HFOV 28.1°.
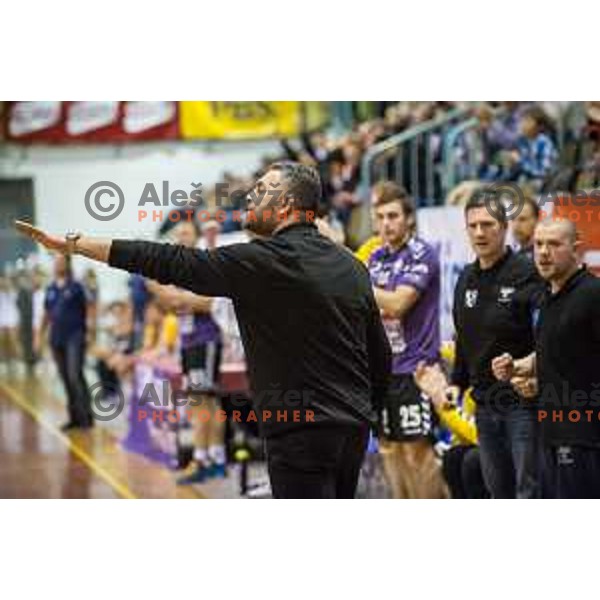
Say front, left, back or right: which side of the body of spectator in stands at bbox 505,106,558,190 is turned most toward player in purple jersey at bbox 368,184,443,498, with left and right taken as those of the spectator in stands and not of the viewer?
front

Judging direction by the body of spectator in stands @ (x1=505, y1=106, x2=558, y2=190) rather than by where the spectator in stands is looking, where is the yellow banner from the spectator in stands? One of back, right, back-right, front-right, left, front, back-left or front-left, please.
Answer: right

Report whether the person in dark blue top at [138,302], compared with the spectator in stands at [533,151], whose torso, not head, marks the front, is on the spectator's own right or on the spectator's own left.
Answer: on the spectator's own right

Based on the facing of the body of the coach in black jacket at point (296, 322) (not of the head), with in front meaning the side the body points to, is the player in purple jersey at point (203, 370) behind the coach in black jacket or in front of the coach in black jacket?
in front

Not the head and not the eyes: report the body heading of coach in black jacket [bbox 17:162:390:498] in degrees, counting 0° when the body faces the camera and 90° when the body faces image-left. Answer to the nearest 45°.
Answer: approximately 135°

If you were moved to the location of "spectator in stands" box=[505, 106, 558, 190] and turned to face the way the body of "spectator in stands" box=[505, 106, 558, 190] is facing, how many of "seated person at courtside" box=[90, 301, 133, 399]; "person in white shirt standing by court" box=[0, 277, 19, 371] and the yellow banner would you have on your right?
3

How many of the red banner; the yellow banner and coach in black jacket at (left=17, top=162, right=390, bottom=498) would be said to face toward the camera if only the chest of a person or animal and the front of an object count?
2

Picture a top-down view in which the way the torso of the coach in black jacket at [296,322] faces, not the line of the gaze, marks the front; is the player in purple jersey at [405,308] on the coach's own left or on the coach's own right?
on the coach's own right

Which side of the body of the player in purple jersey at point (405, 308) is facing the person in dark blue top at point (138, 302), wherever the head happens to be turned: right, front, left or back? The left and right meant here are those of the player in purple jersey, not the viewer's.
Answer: right
